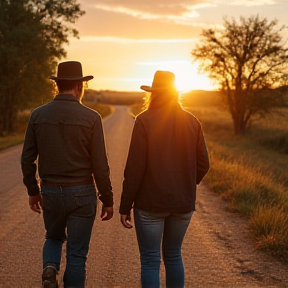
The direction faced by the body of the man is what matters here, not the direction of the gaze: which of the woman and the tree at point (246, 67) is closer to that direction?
the tree

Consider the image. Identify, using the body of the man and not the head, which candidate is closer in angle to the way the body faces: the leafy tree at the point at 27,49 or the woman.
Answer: the leafy tree

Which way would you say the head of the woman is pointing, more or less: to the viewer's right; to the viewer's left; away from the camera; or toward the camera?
away from the camera

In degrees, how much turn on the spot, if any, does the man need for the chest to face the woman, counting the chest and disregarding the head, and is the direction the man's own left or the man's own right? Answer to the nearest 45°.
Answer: approximately 90° to the man's own right

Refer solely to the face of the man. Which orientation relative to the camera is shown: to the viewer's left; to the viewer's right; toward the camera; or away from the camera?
away from the camera

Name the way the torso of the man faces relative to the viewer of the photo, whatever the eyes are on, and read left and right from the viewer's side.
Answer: facing away from the viewer

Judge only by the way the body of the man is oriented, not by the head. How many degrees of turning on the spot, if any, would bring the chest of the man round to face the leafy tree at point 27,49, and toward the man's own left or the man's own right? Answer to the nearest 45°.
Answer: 0° — they already face it
